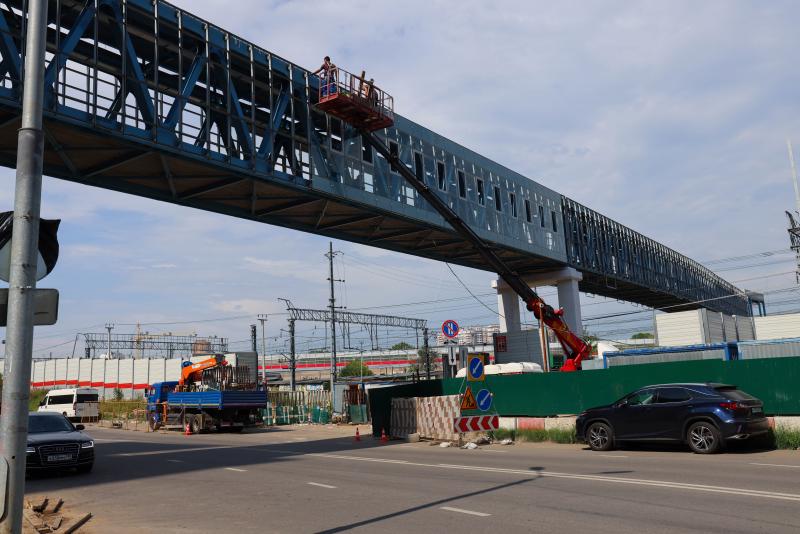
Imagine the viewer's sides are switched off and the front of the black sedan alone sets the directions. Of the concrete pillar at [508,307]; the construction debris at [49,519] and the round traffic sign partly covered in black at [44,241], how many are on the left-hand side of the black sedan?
1

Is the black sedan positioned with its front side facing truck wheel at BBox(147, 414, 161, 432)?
no

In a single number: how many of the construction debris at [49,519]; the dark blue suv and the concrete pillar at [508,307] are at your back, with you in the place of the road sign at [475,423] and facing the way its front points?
1

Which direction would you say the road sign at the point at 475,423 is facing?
toward the camera

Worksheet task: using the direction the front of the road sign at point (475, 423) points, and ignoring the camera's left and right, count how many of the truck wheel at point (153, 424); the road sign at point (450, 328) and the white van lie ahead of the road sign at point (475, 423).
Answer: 0

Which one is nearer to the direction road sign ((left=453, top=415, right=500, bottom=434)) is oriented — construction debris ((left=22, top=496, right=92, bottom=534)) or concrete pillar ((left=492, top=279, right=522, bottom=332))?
the construction debris

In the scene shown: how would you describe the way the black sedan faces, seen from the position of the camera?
facing the viewer and to the right of the viewer

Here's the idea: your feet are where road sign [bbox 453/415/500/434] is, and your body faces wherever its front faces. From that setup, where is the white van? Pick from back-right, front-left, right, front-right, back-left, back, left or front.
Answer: back-right

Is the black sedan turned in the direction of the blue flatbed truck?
no

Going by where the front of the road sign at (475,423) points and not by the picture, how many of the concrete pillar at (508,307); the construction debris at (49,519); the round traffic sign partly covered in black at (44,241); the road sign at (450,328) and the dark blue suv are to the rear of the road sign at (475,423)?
2

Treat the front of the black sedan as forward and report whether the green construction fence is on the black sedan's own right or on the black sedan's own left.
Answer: on the black sedan's own left

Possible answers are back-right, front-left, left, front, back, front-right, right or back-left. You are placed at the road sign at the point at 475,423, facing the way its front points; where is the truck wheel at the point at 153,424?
back-right

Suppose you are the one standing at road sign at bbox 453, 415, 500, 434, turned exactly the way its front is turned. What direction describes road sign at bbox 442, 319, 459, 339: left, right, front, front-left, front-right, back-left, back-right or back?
back

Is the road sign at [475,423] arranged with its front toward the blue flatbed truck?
no

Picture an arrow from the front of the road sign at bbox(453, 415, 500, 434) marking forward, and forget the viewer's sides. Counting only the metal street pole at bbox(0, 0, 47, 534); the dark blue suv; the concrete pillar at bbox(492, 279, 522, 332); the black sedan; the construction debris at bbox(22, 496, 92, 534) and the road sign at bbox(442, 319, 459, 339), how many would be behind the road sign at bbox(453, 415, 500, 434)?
2
